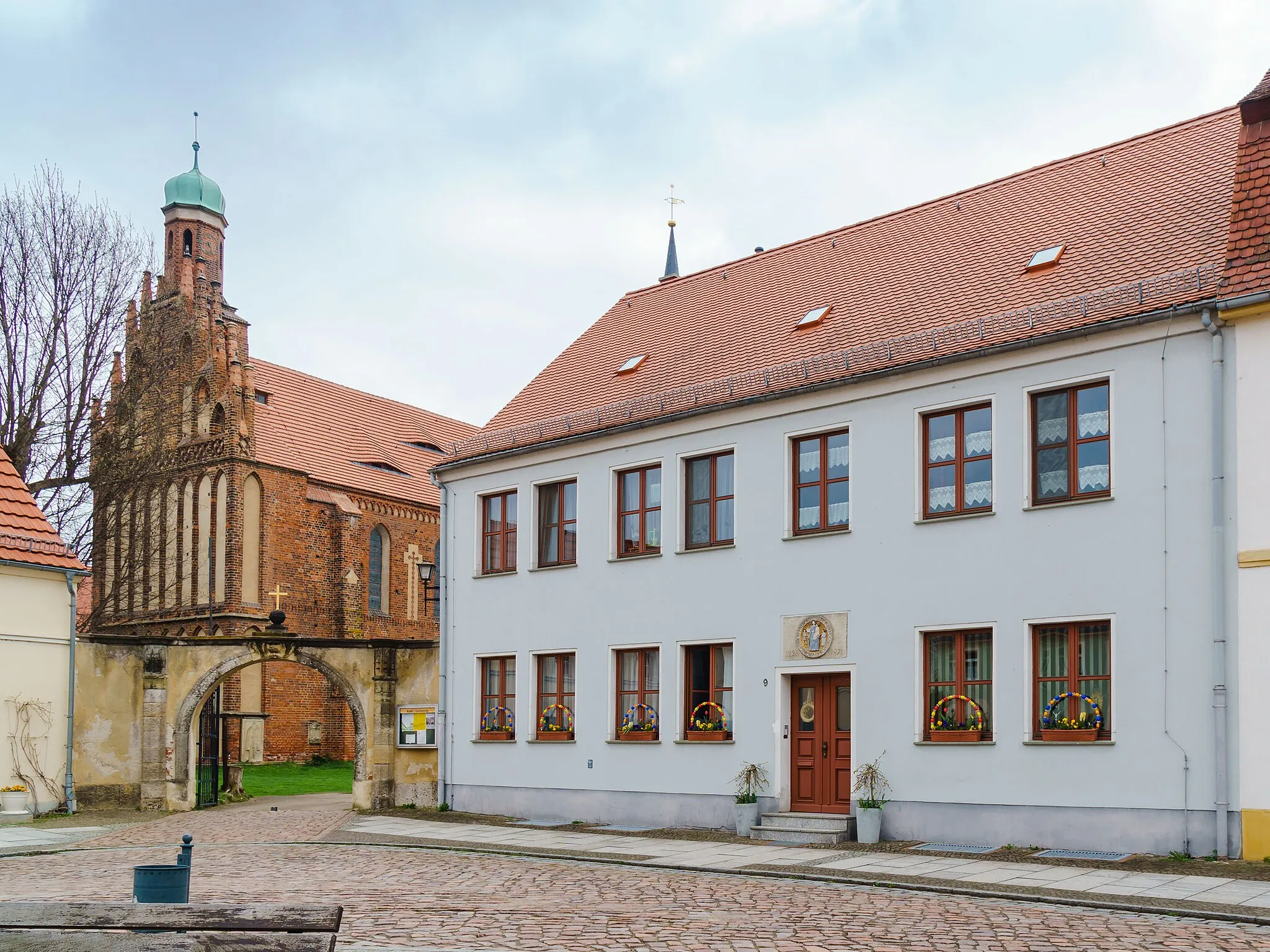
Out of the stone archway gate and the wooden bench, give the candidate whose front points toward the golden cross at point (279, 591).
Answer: the wooden bench

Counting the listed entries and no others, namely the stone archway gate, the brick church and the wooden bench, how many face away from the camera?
1

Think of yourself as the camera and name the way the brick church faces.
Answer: facing the viewer and to the left of the viewer

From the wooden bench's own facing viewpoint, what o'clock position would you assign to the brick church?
The brick church is roughly at 12 o'clock from the wooden bench.

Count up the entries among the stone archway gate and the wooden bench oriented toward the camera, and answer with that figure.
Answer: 1

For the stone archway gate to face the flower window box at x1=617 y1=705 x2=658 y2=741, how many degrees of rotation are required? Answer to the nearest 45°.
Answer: approximately 45° to its left

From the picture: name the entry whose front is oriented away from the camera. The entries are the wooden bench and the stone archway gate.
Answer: the wooden bench

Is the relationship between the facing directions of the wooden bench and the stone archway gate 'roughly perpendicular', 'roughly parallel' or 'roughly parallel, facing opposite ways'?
roughly parallel, facing opposite ways

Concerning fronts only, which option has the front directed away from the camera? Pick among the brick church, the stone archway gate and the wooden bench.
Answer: the wooden bench

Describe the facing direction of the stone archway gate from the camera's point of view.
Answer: facing the viewer

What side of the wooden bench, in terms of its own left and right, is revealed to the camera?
back

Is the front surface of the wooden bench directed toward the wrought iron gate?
yes

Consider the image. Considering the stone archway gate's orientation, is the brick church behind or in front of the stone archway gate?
behind

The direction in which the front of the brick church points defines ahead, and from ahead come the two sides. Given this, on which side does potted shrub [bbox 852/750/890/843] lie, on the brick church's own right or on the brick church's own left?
on the brick church's own left

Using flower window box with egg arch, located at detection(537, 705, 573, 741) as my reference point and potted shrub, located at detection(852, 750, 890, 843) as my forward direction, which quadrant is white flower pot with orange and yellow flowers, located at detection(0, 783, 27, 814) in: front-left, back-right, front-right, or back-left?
back-right

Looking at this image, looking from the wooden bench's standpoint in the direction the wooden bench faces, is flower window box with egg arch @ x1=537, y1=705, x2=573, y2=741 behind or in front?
in front
